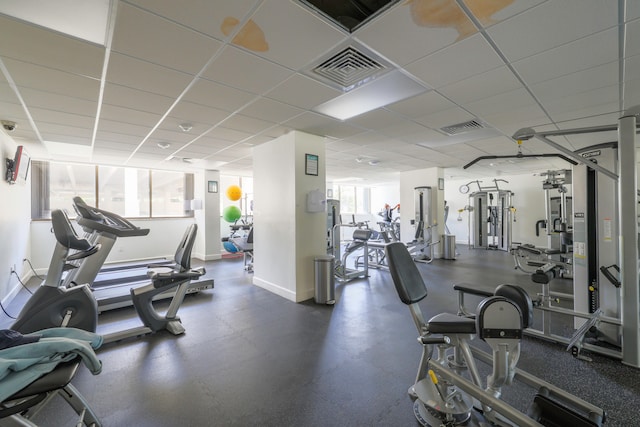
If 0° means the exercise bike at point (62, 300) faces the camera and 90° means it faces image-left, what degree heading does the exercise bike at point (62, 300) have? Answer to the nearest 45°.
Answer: approximately 90°

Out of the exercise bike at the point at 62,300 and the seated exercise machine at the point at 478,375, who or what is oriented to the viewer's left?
the exercise bike

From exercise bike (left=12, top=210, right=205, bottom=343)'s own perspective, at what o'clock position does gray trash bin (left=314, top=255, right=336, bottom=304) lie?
The gray trash bin is roughly at 6 o'clock from the exercise bike.

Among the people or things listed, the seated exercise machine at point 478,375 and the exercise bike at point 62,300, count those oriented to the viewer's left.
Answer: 1

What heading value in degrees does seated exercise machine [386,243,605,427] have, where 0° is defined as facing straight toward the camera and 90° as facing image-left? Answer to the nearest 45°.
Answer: approximately 315°

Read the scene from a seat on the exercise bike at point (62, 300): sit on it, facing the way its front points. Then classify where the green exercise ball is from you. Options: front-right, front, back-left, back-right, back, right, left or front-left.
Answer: back-right

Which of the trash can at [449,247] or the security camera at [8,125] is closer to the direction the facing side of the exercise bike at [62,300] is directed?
the security camera

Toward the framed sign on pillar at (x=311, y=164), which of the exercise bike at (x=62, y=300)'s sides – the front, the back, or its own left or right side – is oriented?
back

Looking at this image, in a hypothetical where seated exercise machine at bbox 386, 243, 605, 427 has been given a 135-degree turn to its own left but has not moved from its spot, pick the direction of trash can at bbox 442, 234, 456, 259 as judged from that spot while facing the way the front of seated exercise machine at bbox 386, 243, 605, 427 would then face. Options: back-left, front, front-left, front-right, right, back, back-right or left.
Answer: front
